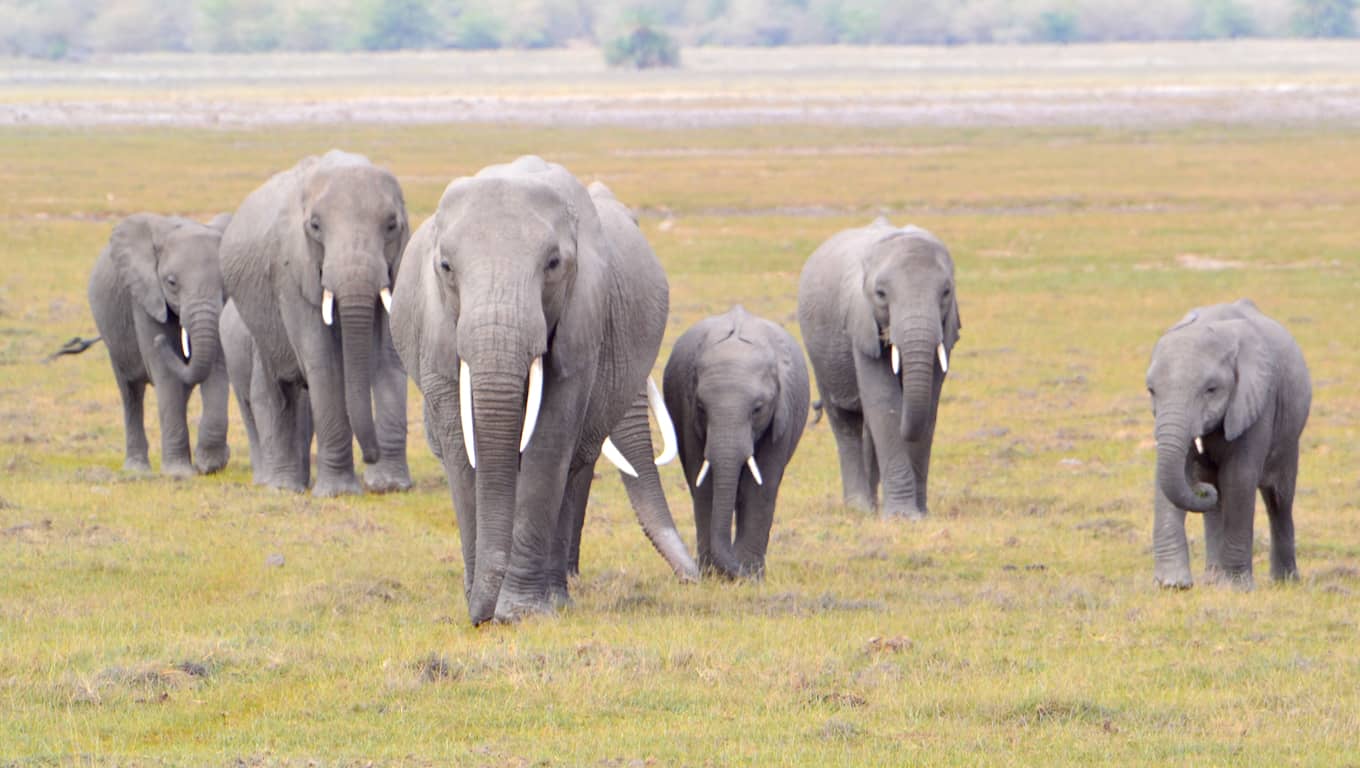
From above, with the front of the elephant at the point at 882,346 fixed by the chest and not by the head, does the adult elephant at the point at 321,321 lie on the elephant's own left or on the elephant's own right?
on the elephant's own right

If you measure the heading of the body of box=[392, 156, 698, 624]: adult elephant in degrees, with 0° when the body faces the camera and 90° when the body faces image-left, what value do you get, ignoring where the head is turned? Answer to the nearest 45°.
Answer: approximately 0°

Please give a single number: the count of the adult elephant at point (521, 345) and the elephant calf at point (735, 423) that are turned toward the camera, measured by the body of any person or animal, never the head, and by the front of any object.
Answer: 2

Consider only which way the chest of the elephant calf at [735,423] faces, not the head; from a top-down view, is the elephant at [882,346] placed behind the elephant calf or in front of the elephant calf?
behind

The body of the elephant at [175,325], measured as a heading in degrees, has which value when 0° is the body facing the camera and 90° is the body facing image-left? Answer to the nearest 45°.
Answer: approximately 315°

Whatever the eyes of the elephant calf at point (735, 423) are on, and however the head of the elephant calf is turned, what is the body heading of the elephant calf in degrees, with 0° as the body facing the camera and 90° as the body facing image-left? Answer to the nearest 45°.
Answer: approximately 0°

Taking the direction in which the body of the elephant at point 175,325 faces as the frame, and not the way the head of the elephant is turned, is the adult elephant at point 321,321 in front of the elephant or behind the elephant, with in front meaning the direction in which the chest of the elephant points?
in front

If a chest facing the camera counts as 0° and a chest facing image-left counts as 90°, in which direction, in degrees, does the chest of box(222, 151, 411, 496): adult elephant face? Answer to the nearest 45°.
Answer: approximately 315°

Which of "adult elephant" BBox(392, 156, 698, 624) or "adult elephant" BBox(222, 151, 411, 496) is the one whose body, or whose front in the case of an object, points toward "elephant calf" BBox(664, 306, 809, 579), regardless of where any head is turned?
"adult elephant" BBox(222, 151, 411, 496)

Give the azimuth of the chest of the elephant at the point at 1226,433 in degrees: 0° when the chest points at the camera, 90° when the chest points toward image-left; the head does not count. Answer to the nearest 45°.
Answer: approximately 45°

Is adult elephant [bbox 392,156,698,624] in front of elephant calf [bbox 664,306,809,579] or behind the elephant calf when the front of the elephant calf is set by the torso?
in front

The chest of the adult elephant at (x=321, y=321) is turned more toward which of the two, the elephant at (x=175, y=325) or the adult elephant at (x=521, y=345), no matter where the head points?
the adult elephant

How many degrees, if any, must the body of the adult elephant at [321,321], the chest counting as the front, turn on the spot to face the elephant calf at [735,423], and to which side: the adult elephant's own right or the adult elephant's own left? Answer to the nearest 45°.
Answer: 0° — it already faces it
